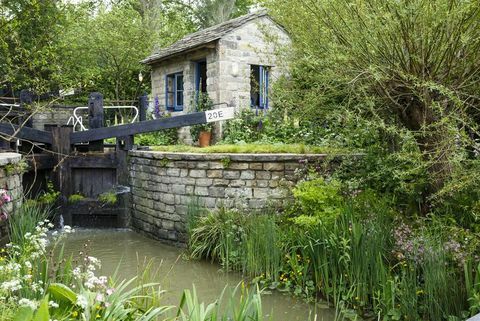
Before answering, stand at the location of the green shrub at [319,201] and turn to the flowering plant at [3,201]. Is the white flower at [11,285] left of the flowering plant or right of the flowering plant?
left

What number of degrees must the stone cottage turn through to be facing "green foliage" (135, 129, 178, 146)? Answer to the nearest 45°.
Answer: approximately 45° to its right

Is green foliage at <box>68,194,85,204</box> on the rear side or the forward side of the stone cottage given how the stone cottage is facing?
on the forward side

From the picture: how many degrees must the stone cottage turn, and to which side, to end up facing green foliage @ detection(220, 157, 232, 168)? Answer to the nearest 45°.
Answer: approximately 45° to its left

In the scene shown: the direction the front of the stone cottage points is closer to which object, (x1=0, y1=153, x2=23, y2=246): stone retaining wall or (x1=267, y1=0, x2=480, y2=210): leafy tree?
the stone retaining wall

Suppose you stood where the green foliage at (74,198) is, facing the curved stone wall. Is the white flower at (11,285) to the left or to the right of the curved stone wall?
right

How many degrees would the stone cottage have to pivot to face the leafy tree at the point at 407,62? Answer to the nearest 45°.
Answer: approximately 45° to its left
